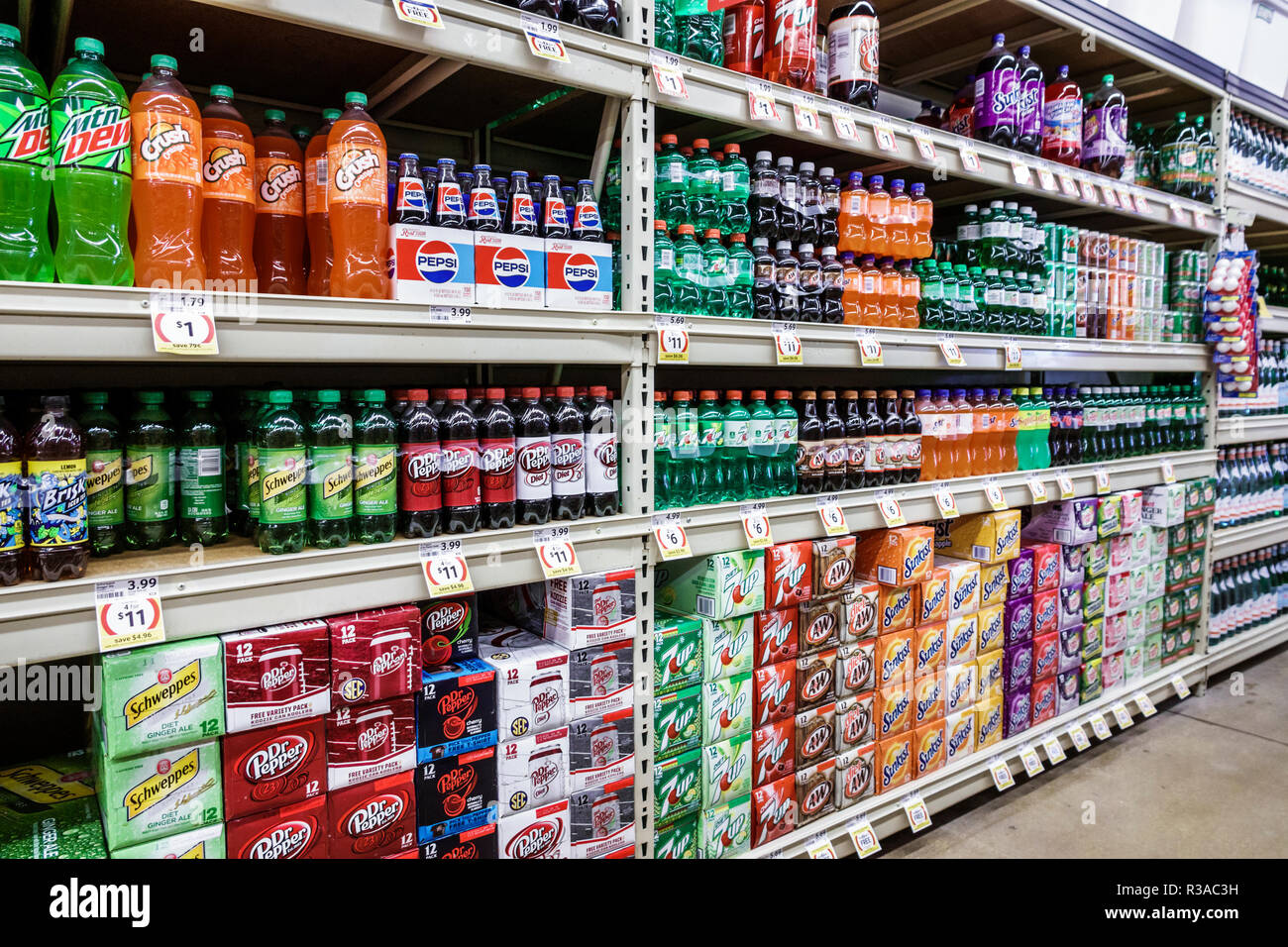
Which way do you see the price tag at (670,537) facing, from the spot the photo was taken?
facing the viewer and to the right of the viewer

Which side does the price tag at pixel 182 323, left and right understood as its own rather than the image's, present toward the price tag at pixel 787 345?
left

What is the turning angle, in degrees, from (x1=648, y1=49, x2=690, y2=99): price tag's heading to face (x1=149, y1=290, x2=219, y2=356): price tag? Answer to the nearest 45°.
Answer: approximately 90° to its right

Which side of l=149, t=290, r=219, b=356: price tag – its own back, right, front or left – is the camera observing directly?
front

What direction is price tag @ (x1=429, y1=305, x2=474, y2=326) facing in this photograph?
toward the camera

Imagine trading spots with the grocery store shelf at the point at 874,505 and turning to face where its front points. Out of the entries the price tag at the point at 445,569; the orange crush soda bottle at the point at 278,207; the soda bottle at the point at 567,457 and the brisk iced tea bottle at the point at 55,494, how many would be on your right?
4

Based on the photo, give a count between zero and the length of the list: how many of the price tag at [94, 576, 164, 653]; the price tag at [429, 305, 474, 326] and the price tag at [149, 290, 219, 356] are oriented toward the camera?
3
